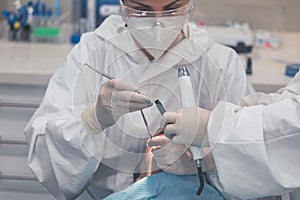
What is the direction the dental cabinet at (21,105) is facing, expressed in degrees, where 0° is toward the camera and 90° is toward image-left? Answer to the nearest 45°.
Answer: approximately 0°

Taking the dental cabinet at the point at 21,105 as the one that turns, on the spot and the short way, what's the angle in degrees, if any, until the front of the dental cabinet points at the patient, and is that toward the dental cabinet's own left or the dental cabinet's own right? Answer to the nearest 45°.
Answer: approximately 45° to the dental cabinet's own left
